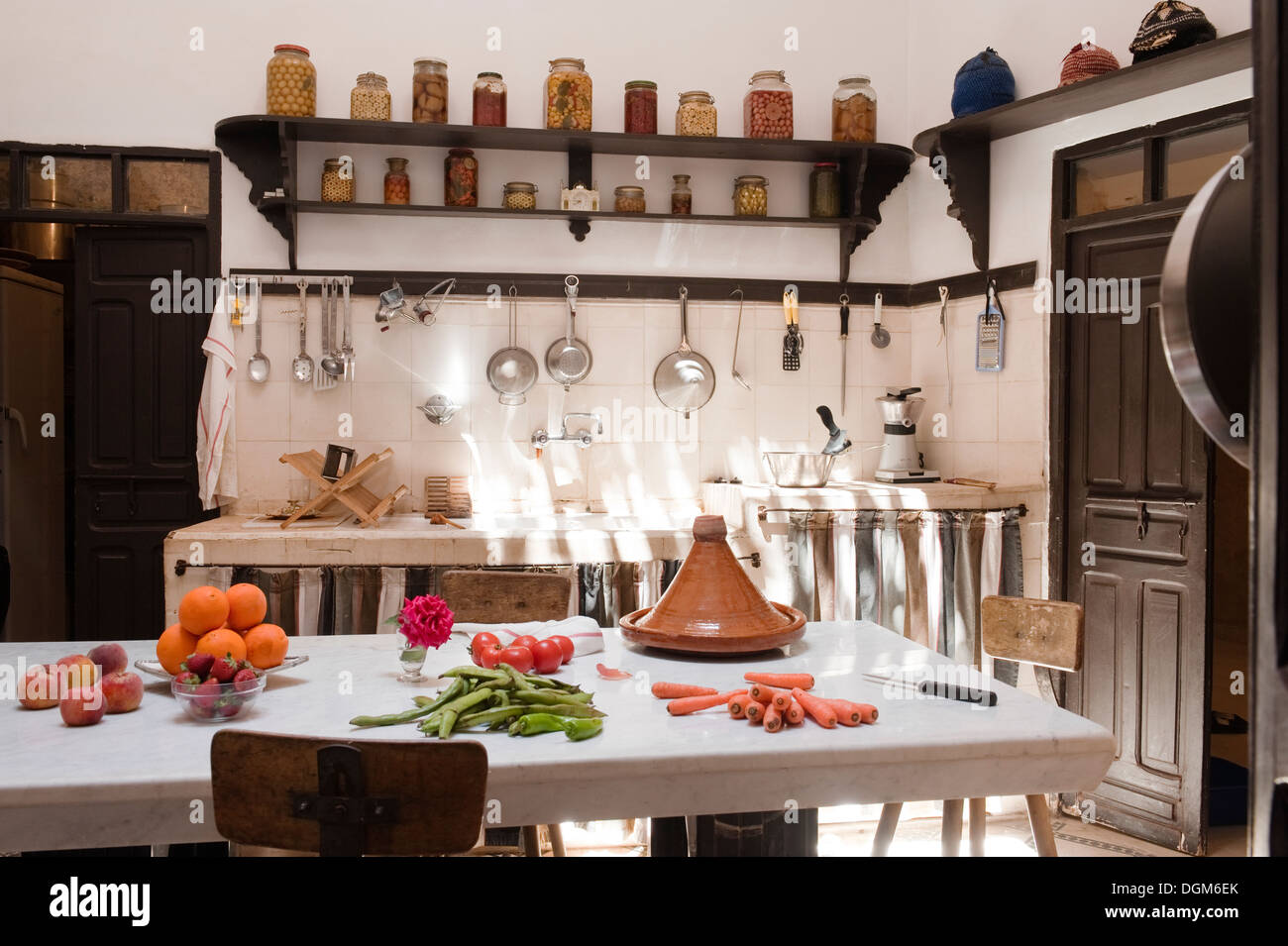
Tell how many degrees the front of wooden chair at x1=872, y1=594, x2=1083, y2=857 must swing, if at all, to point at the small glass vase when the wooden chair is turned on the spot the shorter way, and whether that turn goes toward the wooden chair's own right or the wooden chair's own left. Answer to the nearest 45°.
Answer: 0° — it already faces it

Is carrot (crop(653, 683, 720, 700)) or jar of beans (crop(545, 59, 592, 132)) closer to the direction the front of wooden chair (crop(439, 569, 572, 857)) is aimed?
the carrot

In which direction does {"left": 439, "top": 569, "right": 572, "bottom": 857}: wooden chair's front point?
toward the camera

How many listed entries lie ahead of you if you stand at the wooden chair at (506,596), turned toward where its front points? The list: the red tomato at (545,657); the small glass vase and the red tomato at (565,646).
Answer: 3

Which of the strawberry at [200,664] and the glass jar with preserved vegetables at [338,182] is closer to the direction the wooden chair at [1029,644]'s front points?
the strawberry

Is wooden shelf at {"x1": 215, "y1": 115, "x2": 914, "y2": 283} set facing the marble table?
yes

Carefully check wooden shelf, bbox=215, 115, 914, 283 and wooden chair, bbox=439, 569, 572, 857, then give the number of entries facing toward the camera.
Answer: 2

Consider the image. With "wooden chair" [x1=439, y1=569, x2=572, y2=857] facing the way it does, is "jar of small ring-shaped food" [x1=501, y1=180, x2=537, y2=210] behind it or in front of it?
behind

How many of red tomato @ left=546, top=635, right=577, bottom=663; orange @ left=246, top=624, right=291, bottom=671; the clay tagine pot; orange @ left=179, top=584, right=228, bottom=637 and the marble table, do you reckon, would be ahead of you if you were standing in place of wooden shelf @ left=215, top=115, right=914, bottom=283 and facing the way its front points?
5

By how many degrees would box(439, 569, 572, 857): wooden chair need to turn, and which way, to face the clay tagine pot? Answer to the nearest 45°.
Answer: approximately 45° to its left

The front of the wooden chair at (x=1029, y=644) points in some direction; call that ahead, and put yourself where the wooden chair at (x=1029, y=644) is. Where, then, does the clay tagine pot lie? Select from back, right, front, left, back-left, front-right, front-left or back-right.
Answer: front
